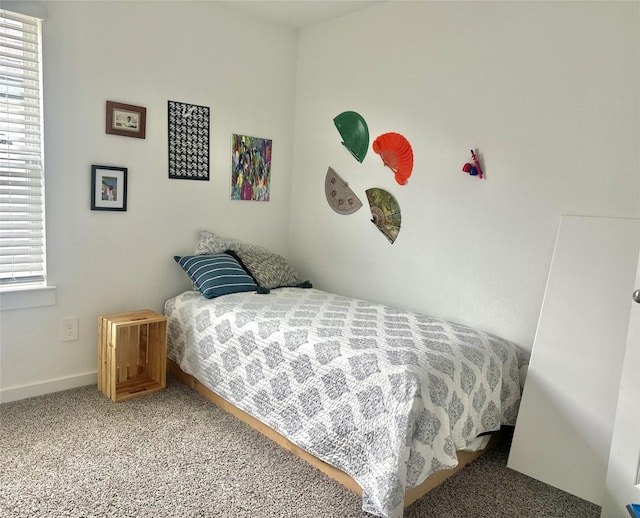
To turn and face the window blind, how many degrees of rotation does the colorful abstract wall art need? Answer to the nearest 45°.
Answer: approximately 90° to its right

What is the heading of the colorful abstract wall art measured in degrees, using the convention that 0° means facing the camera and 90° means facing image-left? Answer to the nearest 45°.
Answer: approximately 315°

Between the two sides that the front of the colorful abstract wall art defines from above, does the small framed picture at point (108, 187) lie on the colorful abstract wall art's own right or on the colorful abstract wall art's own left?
on the colorful abstract wall art's own right

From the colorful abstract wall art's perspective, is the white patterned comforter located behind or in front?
in front

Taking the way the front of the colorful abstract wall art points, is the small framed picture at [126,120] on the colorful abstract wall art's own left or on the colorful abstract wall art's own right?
on the colorful abstract wall art's own right

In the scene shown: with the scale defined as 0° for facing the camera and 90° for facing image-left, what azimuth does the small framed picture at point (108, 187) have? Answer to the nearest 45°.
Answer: approximately 0°

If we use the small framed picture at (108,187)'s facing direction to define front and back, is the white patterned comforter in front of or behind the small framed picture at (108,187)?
in front

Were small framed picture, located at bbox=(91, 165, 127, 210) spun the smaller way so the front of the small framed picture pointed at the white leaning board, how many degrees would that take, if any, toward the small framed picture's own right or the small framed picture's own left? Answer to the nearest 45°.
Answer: approximately 45° to the small framed picture's own left
